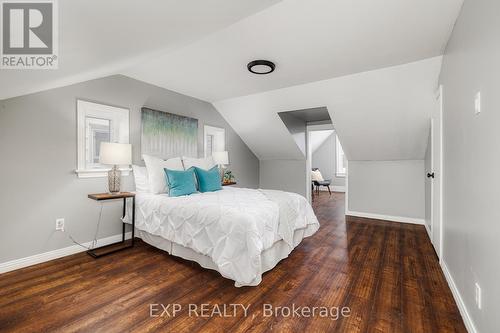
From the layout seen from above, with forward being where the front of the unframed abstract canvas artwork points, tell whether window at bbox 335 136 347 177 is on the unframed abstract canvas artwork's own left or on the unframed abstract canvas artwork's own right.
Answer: on the unframed abstract canvas artwork's own left

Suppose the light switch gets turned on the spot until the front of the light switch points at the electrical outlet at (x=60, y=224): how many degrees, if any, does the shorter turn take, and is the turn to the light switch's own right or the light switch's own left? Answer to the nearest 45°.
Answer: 0° — it already faces it

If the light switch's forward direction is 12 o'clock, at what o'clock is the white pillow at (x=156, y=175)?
The white pillow is roughly at 1 o'clock from the light switch.

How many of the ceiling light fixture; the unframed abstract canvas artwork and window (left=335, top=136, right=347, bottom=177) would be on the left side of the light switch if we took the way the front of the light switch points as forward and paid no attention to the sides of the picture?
0

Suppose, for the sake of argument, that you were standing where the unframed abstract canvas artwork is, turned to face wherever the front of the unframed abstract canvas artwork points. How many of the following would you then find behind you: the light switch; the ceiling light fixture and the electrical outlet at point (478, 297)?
0

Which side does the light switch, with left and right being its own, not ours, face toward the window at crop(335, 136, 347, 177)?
right

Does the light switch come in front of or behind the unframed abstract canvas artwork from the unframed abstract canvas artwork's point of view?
in front

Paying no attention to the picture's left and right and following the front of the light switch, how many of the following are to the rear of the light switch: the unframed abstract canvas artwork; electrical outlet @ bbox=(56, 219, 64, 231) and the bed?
0

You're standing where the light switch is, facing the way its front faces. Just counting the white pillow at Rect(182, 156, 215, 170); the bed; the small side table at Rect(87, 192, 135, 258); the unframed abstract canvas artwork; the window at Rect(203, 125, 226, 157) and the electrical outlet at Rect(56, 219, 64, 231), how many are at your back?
0

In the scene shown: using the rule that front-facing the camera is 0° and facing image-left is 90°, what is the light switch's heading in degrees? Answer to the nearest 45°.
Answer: approximately 45°

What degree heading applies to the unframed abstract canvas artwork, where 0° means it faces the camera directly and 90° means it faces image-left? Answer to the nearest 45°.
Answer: approximately 315°

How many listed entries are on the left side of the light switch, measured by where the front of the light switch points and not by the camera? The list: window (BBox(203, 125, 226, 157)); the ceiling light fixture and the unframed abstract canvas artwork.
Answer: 0

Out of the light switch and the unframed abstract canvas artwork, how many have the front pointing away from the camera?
0

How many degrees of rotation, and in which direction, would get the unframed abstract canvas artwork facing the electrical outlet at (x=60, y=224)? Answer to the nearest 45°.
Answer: approximately 90° to its right

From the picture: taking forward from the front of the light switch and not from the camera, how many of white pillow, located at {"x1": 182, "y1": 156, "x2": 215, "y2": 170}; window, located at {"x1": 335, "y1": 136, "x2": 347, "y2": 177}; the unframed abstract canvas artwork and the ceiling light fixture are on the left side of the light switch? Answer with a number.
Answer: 0

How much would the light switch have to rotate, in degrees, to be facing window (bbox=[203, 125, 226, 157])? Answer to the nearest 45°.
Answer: approximately 45° to its right

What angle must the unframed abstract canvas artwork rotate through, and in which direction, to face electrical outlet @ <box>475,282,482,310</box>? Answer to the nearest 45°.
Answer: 0° — it already faces it

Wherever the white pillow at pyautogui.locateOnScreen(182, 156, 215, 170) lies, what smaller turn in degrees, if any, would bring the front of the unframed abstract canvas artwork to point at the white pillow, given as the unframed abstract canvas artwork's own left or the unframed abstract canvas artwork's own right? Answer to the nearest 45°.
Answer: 0° — it already faces it
